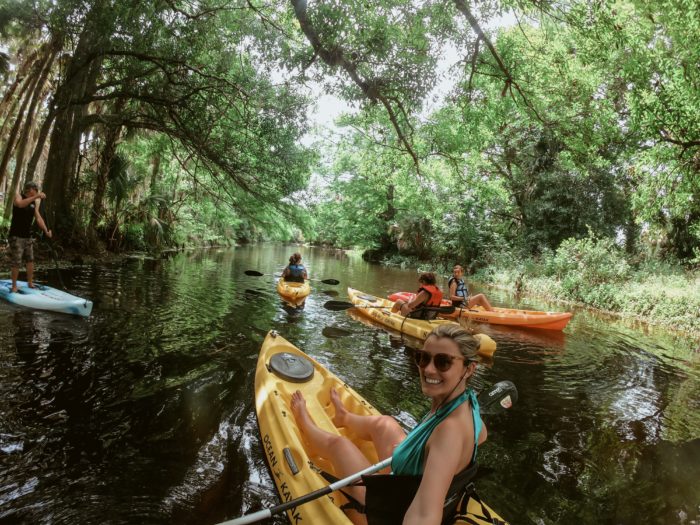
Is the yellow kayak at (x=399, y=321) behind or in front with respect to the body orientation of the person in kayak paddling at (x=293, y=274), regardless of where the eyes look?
behind

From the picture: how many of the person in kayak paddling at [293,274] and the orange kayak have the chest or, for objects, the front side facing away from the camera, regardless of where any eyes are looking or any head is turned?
1

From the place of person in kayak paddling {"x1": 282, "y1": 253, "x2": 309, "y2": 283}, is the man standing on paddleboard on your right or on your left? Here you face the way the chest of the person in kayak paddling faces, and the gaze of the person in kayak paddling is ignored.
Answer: on your left

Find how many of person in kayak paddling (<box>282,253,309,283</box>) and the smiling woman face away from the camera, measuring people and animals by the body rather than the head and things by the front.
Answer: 1

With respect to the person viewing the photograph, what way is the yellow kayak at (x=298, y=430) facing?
facing away from the viewer and to the left of the viewer

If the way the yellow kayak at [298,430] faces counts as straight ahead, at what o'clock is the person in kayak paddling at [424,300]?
The person in kayak paddling is roughly at 2 o'clock from the yellow kayak.

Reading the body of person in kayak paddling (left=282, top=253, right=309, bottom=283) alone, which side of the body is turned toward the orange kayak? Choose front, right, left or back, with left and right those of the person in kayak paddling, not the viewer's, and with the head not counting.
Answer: right

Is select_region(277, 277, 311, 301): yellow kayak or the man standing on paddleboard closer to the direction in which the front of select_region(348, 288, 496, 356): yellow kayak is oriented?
the yellow kayak

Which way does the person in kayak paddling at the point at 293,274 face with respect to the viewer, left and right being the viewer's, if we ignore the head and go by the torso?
facing away from the viewer

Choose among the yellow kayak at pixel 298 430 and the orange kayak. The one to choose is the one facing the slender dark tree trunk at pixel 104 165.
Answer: the yellow kayak
